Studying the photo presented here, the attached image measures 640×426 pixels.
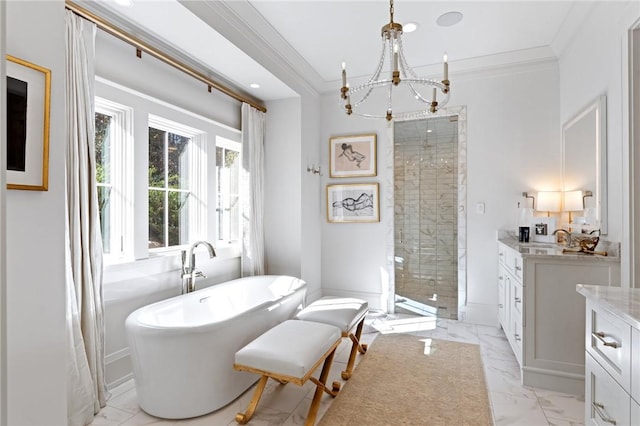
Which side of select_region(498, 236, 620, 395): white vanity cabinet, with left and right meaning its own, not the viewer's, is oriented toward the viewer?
left

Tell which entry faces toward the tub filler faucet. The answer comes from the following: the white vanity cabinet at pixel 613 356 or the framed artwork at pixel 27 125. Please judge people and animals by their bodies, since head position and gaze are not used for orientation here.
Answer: the white vanity cabinet

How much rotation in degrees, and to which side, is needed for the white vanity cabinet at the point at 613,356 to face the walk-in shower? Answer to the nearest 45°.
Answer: approximately 45° to its right

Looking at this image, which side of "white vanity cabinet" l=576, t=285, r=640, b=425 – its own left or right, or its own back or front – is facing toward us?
left

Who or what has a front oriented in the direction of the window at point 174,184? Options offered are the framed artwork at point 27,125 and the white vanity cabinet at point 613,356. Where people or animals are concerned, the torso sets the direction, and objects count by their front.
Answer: the white vanity cabinet

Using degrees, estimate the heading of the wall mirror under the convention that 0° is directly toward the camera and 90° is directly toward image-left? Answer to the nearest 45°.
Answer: approximately 90°

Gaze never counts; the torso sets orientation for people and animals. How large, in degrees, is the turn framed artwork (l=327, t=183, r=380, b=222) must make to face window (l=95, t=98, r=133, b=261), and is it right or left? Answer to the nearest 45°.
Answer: approximately 45° to its right

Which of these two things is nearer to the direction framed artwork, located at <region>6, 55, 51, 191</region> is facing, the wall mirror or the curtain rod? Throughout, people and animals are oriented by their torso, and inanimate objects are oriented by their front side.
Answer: the wall mirror

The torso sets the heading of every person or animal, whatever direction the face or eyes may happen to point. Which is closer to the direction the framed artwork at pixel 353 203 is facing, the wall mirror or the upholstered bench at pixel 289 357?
the upholstered bench

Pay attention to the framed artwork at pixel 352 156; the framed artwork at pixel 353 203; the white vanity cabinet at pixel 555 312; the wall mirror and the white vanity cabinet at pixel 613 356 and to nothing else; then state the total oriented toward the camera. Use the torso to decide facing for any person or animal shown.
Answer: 2

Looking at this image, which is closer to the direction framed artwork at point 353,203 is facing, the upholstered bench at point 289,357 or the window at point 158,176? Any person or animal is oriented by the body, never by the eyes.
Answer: the upholstered bench
